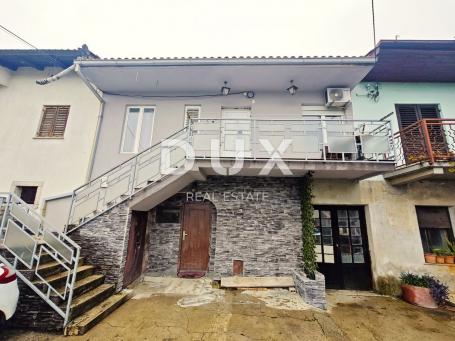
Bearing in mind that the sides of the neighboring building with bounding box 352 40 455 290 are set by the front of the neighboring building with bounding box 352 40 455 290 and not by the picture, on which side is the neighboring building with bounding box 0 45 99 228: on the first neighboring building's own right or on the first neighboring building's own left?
on the first neighboring building's own right

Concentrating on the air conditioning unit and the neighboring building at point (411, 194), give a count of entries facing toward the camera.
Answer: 2

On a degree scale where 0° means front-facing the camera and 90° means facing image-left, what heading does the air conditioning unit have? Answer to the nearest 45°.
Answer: approximately 0°

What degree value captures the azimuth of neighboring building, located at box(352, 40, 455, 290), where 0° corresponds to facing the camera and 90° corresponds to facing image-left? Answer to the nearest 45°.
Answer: approximately 0°

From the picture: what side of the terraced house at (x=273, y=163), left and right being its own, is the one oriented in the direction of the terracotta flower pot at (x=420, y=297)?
left

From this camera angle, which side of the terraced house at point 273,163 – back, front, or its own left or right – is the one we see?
front
